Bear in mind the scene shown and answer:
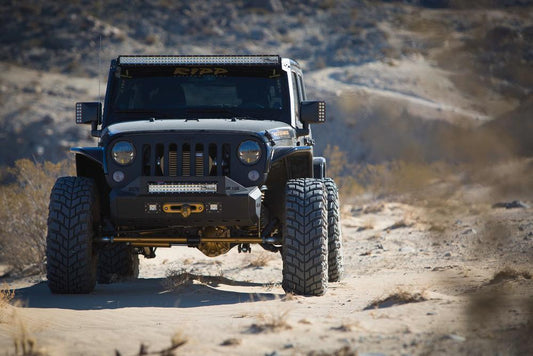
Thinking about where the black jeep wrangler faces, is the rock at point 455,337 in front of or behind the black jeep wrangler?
in front

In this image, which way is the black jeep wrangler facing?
toward the camera

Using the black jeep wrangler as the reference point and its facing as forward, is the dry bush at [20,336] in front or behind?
in front

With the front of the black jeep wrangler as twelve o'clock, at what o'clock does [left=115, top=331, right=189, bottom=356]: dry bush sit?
The dry bush is roughly at 12 o'clock from the black jeep wrangler.

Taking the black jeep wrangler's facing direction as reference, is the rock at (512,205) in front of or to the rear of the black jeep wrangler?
to the rear

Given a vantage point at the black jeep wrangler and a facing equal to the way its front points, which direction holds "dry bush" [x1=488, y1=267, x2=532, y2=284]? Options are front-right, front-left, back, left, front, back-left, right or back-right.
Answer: left

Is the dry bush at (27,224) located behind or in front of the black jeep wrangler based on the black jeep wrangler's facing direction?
behind

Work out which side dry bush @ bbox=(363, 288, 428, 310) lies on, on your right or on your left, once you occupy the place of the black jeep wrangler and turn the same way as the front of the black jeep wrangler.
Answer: on your left

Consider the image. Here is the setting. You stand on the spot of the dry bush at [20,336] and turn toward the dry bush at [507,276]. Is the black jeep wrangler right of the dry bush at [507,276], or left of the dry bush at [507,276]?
left
